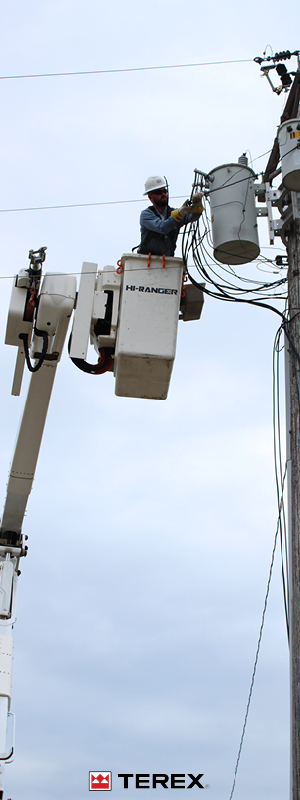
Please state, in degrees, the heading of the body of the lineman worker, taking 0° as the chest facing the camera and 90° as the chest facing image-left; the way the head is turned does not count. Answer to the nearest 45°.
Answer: approximately 315°
